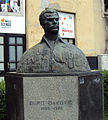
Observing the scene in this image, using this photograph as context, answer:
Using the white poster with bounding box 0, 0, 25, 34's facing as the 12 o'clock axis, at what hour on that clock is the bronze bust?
The bronze bust is roughly at 12 o'clock from the white poster.

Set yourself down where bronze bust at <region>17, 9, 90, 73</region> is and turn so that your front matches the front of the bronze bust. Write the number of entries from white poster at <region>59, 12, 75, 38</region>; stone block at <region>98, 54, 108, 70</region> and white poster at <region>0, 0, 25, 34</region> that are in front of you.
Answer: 0

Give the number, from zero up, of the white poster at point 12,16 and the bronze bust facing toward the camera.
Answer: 2

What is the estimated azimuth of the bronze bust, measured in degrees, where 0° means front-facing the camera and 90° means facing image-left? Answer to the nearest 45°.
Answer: approximately 0°

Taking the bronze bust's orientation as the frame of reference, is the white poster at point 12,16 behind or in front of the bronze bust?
behind

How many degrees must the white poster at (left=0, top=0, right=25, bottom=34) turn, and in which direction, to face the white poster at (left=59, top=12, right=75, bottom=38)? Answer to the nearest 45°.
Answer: approximately 135° to its left

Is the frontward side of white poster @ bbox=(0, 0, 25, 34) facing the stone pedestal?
yes

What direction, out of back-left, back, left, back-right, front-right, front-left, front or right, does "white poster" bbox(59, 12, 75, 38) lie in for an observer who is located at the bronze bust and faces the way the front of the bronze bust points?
back

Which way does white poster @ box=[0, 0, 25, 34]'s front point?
toward the camera

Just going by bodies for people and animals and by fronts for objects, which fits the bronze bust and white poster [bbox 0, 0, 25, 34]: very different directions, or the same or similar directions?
same or similar directions
